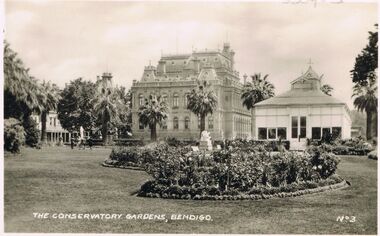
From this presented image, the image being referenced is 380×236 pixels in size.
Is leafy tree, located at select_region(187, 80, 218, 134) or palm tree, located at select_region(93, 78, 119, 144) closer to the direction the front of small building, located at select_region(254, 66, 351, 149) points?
the palm tree

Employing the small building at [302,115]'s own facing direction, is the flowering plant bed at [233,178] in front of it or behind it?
in front

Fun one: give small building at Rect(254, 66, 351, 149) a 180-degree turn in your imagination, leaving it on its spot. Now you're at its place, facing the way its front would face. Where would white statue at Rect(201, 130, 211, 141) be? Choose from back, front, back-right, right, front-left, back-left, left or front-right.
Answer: left

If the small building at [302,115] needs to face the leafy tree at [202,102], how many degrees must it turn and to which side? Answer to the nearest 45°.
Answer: approximately 45° to its right

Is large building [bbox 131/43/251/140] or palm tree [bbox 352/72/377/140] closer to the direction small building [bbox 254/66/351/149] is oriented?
the palm tree

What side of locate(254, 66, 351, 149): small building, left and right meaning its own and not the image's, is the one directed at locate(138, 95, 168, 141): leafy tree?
right

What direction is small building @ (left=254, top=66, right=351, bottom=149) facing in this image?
toward the camera

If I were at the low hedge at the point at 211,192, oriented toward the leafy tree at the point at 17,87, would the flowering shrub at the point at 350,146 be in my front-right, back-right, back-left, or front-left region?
back-right

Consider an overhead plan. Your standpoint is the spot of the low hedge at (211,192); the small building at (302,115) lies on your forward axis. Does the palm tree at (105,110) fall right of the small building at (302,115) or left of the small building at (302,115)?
left

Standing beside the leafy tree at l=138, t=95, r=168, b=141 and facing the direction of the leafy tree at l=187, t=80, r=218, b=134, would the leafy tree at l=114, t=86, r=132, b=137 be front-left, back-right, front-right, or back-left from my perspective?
back-left

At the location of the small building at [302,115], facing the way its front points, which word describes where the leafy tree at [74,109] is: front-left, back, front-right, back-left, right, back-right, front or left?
right

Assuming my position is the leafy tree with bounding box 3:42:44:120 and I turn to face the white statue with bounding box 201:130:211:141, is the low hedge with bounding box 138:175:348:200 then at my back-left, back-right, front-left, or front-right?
front-right
